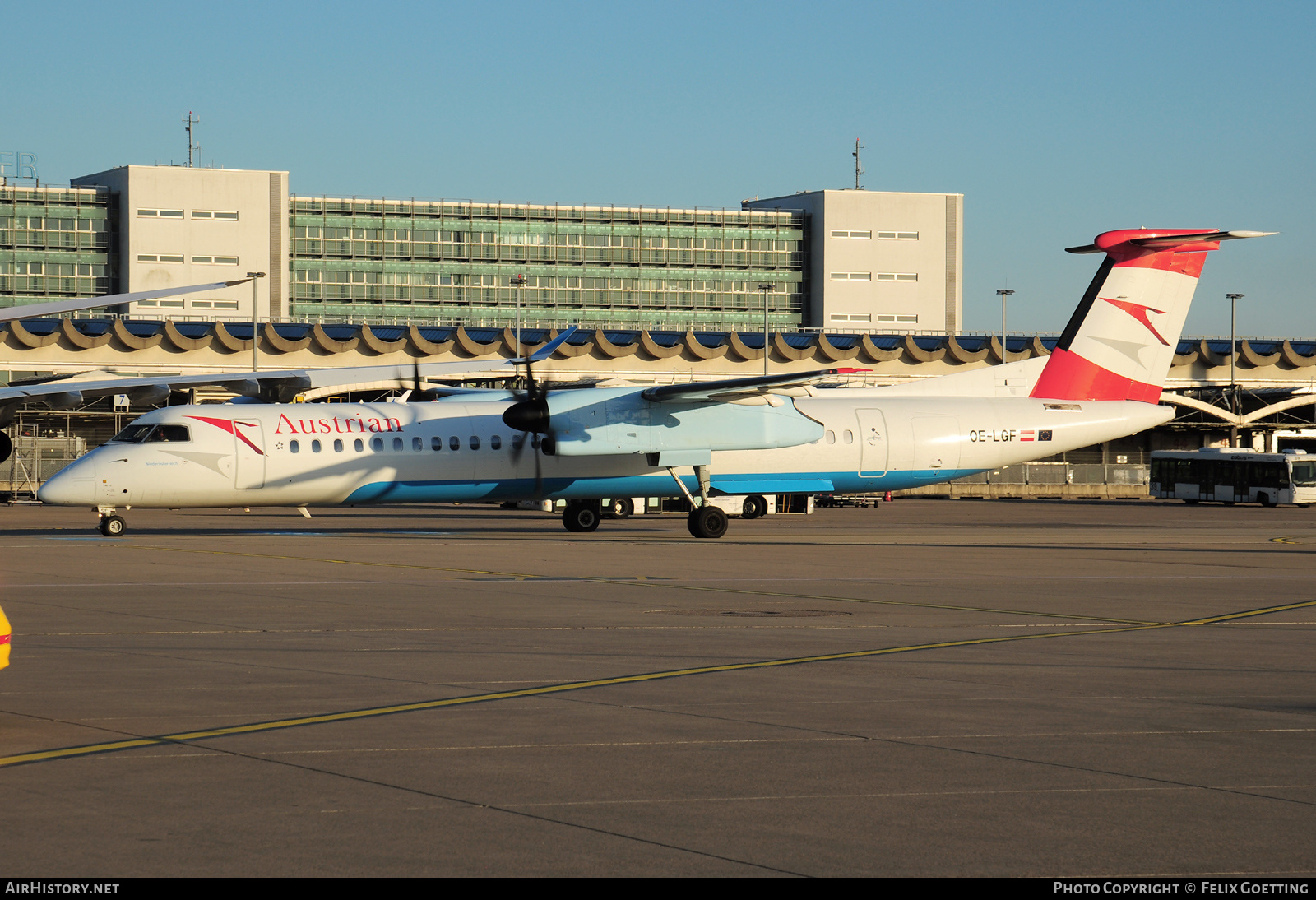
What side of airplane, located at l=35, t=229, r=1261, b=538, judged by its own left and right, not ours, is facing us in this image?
left
